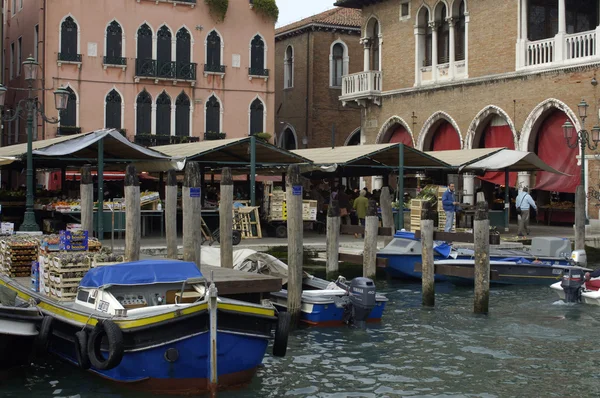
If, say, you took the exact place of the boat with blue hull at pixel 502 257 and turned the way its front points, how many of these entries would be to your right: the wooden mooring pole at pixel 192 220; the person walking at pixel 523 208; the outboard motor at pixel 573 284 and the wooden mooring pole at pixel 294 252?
1

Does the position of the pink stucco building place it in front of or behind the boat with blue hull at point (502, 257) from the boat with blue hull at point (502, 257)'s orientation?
in front

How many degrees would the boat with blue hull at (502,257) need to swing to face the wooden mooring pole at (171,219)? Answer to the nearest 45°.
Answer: approximately 45° to its left

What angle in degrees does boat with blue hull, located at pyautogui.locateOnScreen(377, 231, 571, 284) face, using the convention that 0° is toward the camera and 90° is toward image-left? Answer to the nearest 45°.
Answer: approximately 90°

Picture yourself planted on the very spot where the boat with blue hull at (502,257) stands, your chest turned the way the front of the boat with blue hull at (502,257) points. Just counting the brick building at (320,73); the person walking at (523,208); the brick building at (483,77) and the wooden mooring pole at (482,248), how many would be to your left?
1

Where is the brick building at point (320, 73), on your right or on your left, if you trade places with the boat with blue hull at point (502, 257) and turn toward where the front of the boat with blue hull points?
on your right

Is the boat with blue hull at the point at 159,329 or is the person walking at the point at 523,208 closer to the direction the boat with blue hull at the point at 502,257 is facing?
the boat with blue hull

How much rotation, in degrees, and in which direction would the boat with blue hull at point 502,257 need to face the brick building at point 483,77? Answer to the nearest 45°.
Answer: approximately 90° to its right

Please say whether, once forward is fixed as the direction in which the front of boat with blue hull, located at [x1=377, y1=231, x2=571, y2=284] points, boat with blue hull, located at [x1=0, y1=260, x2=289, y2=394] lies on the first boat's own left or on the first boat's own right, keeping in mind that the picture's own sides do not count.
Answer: on the first boat's own left

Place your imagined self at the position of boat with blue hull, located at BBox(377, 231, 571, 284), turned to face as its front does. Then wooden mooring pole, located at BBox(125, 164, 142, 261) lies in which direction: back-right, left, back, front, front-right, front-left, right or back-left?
front-left

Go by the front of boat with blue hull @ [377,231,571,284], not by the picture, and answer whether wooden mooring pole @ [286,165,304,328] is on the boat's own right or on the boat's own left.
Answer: on the boat's own left

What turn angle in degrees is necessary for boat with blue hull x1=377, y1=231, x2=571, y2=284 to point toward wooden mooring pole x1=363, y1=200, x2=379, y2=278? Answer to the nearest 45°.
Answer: approximately 45° to its left

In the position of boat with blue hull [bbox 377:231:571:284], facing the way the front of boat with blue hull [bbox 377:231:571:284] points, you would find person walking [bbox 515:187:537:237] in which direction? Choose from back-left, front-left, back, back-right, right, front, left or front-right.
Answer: right
